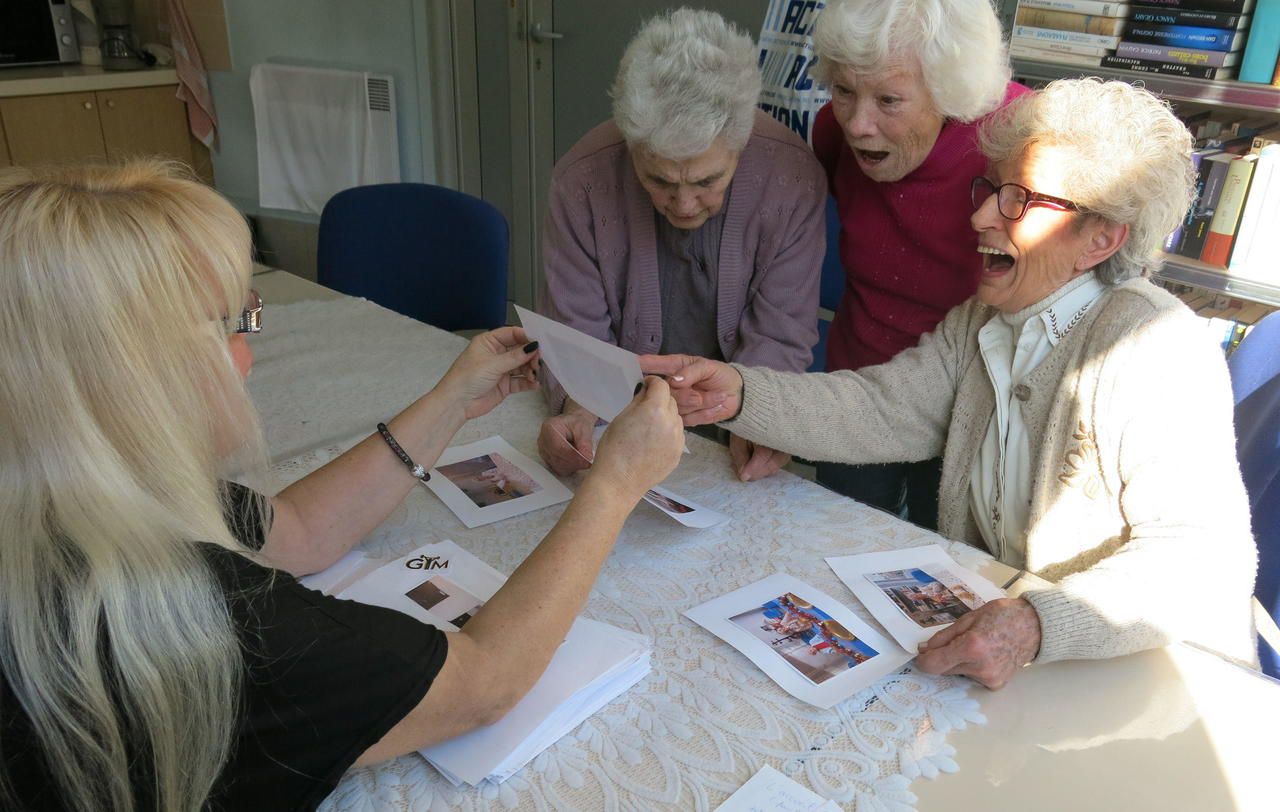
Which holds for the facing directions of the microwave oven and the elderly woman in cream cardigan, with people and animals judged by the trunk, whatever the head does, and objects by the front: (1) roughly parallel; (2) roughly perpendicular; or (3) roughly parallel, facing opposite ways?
roughly perpendicular

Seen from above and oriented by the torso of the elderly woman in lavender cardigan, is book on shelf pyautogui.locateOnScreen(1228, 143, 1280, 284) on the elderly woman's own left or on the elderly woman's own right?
on the elderly woman's own left

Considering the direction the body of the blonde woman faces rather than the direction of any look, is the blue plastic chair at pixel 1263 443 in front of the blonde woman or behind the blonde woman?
in front

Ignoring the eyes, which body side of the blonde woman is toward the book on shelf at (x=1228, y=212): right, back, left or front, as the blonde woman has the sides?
front

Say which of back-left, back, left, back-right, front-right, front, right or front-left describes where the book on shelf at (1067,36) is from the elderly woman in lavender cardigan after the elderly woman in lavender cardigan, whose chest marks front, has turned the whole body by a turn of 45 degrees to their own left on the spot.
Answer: left

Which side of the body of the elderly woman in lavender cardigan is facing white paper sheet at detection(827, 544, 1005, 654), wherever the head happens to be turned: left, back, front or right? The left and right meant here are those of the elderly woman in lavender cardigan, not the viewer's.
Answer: front

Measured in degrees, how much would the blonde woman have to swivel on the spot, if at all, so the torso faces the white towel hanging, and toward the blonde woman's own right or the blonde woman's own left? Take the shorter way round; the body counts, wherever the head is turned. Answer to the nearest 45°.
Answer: approximately 45° to the blonde woman's own left

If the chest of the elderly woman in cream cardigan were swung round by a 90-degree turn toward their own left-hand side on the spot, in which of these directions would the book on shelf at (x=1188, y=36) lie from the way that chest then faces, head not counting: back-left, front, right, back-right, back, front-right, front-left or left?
back-left

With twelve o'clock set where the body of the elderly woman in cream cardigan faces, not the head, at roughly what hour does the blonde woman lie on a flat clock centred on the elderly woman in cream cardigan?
The blonde woman is roughly at 12 o'clock from the elderly woman in cream cardigan.

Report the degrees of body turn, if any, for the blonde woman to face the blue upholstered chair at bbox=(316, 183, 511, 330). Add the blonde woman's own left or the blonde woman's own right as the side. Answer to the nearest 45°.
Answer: approximately 45° to the blonde woman's own left

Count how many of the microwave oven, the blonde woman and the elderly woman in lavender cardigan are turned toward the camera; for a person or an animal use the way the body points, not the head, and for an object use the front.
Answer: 2

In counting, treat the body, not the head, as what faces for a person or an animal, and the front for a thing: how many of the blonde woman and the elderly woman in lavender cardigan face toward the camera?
1

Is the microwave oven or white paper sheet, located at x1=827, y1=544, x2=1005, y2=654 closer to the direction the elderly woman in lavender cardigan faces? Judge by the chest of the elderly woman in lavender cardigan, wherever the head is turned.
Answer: the white paper sheet

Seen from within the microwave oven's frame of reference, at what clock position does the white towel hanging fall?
The white towel hanging is roughly at 10 o'clock from the microwave oven.

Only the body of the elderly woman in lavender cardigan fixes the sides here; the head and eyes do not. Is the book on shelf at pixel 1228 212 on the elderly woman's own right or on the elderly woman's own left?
on the elderly woman's own left
